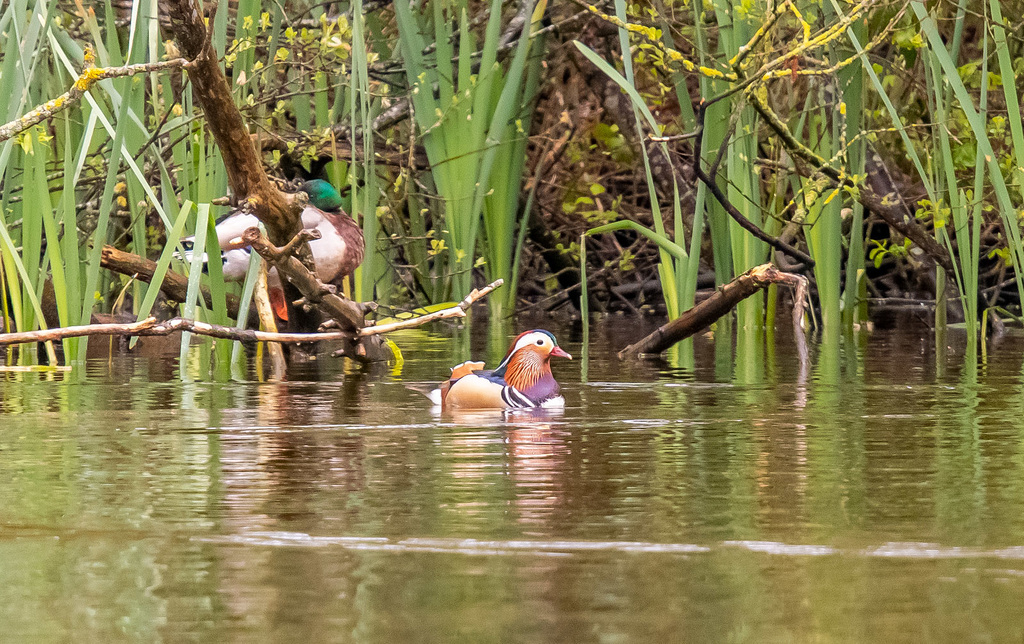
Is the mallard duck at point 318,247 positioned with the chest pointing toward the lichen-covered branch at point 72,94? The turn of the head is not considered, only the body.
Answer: no

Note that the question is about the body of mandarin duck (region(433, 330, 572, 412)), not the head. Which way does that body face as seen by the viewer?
to the viewer's right

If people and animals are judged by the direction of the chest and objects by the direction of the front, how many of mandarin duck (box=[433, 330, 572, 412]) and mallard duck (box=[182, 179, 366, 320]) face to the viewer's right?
2

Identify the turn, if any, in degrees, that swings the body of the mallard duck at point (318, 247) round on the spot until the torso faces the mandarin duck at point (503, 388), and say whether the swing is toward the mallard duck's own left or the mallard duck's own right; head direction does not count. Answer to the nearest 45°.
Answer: approximately 90° to the mallard duck's own right

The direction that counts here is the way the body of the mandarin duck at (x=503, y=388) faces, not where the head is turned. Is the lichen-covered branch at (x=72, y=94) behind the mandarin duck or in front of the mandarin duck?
behind

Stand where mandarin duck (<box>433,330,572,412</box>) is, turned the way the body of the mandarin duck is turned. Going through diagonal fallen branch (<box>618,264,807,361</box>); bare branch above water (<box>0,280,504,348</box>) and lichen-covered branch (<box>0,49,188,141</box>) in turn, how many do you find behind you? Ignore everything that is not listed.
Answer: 2

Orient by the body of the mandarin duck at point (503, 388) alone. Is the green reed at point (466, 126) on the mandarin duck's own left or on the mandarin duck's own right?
on the mandarin duck's own left

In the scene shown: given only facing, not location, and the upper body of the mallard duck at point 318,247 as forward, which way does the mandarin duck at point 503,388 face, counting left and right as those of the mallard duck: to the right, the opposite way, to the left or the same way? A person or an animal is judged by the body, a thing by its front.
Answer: the same way

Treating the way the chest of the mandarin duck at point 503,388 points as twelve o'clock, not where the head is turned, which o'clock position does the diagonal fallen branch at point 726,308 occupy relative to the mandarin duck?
The diagonal fallen branch is roughly at 10 o'clock from the mandarin duck.

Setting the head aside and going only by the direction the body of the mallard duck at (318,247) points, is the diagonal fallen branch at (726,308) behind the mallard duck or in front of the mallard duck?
in front

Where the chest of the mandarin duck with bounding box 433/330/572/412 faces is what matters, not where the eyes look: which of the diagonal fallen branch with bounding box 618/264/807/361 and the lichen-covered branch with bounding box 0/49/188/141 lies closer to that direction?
the diagonal fallen branch

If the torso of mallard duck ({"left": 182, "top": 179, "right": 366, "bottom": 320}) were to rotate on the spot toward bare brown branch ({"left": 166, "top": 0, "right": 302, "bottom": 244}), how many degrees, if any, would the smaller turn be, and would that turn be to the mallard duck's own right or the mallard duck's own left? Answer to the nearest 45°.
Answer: approximately 90° to the mallard duck's own right

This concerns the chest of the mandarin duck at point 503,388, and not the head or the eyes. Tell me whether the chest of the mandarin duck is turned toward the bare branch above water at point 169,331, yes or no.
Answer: no

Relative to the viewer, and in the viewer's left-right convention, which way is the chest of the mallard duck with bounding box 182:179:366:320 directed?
facing to the right of the viewer
